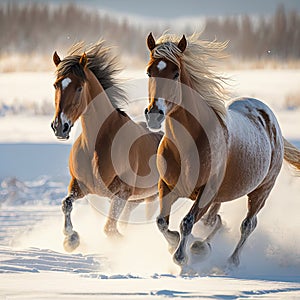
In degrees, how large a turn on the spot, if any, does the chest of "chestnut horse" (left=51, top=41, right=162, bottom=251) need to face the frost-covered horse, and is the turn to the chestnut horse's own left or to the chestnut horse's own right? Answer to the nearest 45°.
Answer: approximately 90° to the chestnut horse's own left

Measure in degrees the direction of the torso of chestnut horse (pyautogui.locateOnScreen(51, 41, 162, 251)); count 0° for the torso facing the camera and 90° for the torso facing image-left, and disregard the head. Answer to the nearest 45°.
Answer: approximately 45°

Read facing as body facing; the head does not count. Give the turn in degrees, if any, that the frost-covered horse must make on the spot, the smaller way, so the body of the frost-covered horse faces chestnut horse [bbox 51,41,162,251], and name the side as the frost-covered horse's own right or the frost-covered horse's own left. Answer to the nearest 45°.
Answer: approximately 90° to the frost-covered horse's own right

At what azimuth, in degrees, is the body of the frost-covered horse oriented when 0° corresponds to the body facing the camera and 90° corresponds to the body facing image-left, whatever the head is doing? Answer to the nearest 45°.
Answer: approximately 45°
